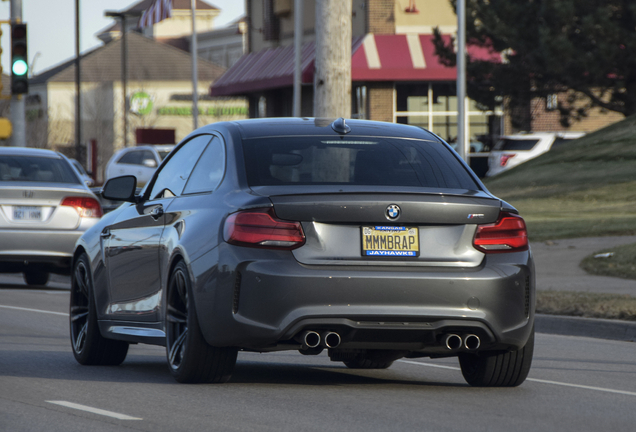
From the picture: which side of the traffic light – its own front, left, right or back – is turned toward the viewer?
front

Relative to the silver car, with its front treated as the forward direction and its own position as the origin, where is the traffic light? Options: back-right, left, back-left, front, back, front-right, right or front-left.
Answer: front

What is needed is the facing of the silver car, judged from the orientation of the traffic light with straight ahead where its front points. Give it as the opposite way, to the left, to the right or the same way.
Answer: the opposite way

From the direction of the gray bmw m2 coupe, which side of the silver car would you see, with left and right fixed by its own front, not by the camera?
back

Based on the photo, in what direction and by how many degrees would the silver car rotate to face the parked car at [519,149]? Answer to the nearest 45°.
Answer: approximately 45° to its right

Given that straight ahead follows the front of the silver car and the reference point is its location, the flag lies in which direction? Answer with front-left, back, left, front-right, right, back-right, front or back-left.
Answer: front

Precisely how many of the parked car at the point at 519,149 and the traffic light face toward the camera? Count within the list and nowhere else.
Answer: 1

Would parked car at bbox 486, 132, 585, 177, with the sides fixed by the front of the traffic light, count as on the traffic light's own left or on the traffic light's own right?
on the traffic light's own left

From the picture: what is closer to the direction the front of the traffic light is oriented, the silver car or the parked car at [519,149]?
the silver car

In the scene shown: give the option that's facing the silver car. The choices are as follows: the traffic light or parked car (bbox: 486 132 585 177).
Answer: the traffic light

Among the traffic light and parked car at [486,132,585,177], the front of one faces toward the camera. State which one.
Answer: the traffic light

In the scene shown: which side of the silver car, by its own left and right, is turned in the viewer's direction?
back

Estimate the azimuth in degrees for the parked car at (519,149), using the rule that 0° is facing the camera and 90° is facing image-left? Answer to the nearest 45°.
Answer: approximately 225°

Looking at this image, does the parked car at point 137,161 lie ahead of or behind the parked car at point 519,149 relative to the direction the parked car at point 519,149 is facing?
behind

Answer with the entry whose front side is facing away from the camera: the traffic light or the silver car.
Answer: the silver car

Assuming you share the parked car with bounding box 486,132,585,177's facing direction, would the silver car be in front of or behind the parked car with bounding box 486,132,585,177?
behind

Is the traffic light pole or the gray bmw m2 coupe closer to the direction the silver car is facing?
the traffic light pole
